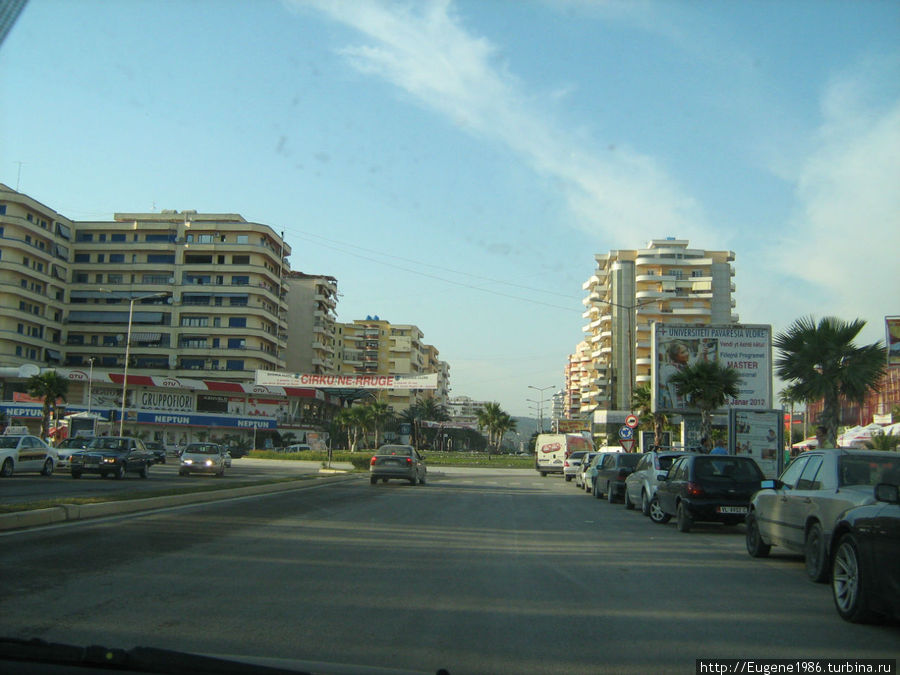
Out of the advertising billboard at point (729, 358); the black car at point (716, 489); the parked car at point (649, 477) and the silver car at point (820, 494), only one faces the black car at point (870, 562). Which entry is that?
the advertising billboard

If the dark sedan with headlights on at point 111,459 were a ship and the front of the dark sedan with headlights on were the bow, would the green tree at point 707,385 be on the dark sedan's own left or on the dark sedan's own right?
on the dark sedan's own left

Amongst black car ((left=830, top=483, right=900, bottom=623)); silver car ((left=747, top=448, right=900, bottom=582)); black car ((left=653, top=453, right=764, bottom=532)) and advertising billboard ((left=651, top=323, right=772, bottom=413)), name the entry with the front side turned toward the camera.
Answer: the advertising billboard

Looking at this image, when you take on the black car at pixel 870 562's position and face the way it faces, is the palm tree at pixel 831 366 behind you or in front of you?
in front

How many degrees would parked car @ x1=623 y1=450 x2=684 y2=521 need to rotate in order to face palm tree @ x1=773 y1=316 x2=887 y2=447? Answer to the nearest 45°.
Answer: approximately 90° to its right

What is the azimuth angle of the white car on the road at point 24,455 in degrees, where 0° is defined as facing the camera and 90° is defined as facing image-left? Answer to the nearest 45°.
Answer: approximately 45°

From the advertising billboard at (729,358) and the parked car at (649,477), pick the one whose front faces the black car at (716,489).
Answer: the advertising billboard

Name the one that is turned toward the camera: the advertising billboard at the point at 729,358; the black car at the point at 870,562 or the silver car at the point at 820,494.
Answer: the advertising billboard

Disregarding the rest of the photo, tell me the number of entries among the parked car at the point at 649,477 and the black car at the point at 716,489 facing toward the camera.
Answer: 0

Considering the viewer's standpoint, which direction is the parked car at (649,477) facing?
facing away from the viewer and to the left of the viewer

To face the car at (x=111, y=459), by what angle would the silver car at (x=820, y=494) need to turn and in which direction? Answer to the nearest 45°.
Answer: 0° — it already faces it

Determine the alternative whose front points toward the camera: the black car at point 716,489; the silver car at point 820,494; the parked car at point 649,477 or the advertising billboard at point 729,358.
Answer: the advertising billboard

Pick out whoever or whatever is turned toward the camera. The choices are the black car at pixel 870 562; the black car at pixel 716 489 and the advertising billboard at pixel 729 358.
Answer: the advertising billboard

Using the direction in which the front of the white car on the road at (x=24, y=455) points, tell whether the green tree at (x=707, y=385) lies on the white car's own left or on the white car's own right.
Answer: on the white car's own left

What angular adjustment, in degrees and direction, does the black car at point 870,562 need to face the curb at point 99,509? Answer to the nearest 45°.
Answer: approximately 45° to its left

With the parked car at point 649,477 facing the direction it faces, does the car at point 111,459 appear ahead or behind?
ahead

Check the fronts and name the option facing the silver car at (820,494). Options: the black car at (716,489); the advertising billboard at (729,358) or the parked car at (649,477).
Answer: the advertising billboard

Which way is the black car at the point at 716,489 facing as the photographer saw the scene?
facing away from the viewer and to the left of the viewer

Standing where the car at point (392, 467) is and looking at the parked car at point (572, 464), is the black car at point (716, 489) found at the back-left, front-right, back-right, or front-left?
back-right
